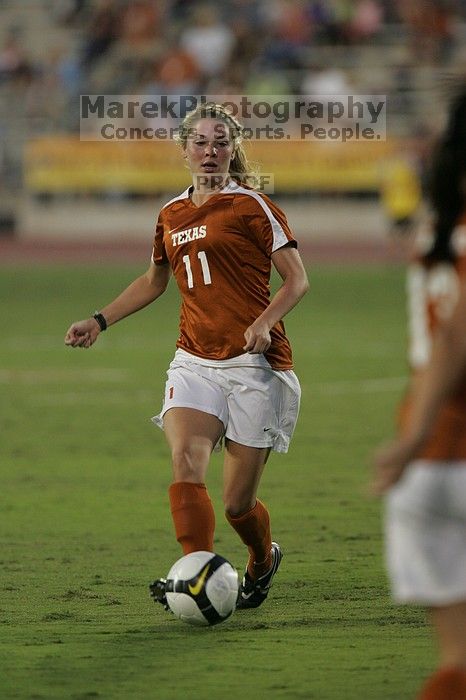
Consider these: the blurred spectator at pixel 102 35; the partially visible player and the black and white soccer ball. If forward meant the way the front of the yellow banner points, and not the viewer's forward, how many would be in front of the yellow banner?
2

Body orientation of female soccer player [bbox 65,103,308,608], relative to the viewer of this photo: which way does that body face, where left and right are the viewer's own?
facing the viewer and to the left of the viewer

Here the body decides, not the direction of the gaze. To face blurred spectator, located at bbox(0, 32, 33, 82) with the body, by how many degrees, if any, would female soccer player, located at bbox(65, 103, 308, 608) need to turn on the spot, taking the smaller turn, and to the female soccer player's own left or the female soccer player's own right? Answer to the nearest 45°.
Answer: approximately 135° to the female soccer player's own right

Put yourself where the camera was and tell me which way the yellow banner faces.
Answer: facing the viewer

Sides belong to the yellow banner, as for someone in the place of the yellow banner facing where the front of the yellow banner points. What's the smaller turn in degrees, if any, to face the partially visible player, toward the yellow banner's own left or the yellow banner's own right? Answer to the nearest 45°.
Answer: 0° — it already faces them

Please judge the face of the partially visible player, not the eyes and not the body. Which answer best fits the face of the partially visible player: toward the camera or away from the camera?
away from the camera

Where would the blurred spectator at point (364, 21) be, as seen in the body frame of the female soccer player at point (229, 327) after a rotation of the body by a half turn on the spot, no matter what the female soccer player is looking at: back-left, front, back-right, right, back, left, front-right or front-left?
front-left

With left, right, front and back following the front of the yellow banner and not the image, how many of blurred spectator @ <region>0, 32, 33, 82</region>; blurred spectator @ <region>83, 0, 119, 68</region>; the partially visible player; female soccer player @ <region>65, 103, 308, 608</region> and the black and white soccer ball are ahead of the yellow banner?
3

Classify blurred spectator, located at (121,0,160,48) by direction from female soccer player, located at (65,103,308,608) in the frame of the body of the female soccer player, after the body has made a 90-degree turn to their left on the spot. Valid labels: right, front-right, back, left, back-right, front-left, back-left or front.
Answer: back-left

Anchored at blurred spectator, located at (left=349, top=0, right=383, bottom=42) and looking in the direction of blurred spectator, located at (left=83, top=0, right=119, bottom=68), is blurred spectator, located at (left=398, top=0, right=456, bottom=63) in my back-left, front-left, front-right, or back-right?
back-left

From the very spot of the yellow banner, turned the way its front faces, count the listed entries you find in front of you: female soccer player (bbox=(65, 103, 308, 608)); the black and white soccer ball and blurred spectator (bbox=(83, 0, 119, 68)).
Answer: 2
